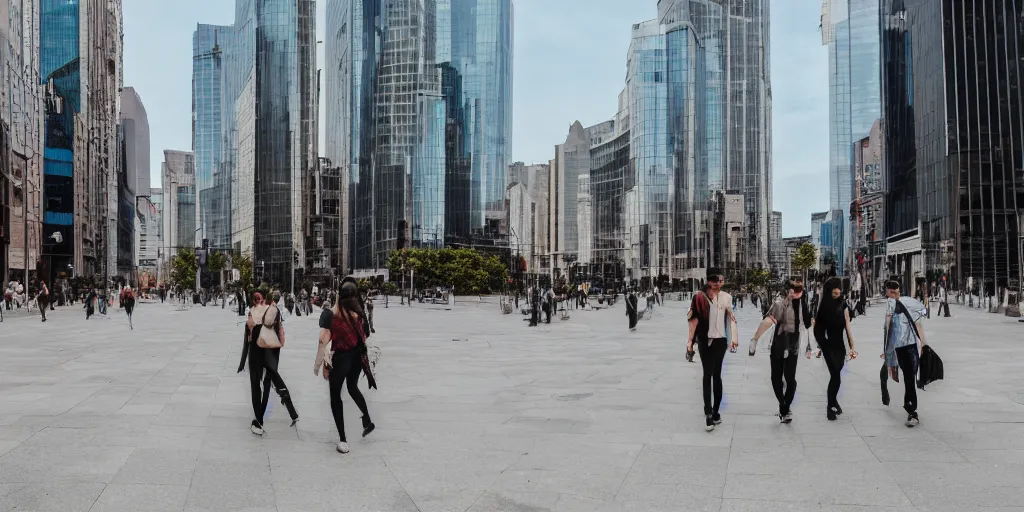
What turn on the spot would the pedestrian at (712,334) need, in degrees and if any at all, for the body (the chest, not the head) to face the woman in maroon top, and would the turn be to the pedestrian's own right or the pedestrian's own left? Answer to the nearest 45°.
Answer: approximately 45° to the pedestrian's own right

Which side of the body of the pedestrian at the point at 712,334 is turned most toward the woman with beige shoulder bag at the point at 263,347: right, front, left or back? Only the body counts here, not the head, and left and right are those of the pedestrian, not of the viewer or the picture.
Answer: right

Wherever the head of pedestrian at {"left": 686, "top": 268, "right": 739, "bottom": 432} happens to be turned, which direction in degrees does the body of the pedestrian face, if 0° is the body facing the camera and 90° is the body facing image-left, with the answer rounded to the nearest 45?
approximately 0°

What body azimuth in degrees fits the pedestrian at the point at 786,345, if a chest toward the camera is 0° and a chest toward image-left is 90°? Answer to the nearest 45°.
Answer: approximately 0°

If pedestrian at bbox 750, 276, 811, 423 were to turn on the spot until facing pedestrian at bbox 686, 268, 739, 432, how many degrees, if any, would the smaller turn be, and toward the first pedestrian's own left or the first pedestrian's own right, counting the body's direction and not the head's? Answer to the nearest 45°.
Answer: approximately 45° to the first pedestrian's own right

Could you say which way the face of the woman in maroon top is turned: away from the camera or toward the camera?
away from the camera

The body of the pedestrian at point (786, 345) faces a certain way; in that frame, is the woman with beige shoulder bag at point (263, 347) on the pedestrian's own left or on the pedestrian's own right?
on the pedestrian's own right

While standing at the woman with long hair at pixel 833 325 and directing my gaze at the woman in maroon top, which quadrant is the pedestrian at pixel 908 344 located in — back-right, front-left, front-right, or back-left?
back-left

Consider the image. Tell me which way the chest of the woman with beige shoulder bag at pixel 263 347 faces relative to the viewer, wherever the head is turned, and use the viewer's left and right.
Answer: facing away from the viewer and to the left of the viewer
